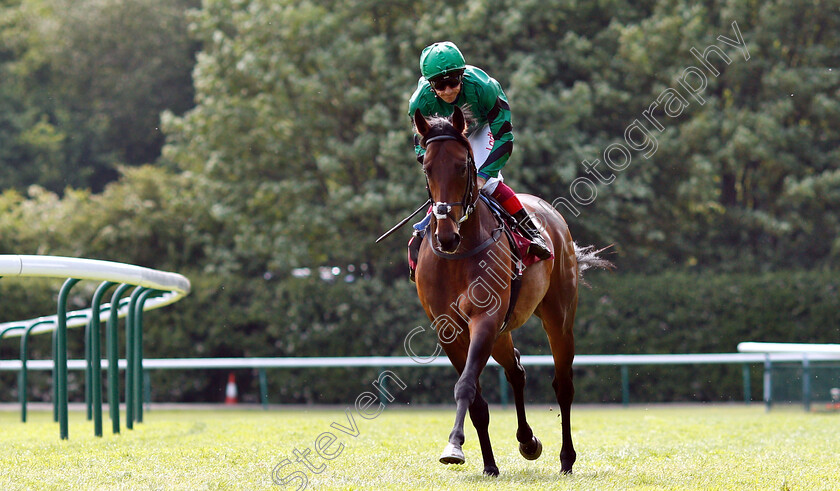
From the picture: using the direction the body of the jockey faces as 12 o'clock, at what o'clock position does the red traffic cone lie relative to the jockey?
The red traffic cone is roughly at 4 o'clock from the jockey.

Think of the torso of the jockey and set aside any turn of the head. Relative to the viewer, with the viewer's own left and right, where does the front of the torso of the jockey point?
facing the viewer and to the left of the viewer

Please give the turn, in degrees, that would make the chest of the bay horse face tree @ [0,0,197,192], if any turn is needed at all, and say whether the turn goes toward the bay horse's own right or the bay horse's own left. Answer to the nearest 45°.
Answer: approximately 90° to the bay horse's own right

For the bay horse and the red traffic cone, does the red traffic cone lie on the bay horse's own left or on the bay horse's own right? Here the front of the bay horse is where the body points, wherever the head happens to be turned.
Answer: on the bay horse's own right

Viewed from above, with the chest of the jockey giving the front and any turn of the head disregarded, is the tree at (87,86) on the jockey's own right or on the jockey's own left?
on the jockey's own right

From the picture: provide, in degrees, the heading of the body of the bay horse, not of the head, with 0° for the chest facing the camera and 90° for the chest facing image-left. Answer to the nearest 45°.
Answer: approximately 45°
